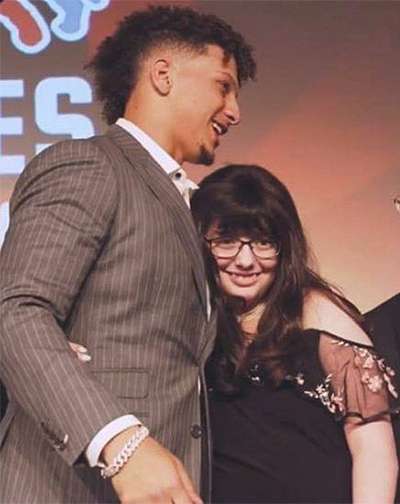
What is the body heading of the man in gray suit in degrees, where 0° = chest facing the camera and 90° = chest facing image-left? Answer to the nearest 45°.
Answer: approximately 270°

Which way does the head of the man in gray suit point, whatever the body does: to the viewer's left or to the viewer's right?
to the viewer's right
